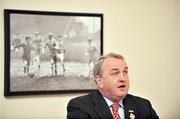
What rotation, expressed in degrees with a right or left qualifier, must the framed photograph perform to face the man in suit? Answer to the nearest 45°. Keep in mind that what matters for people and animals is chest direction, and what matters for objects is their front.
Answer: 0° — it already faces them

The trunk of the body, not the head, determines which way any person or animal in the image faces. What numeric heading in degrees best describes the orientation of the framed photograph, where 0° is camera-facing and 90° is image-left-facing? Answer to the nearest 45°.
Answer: approximately 315°
